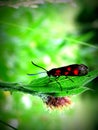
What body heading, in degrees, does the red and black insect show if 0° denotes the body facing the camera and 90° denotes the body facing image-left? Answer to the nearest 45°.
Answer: approximately 90°
